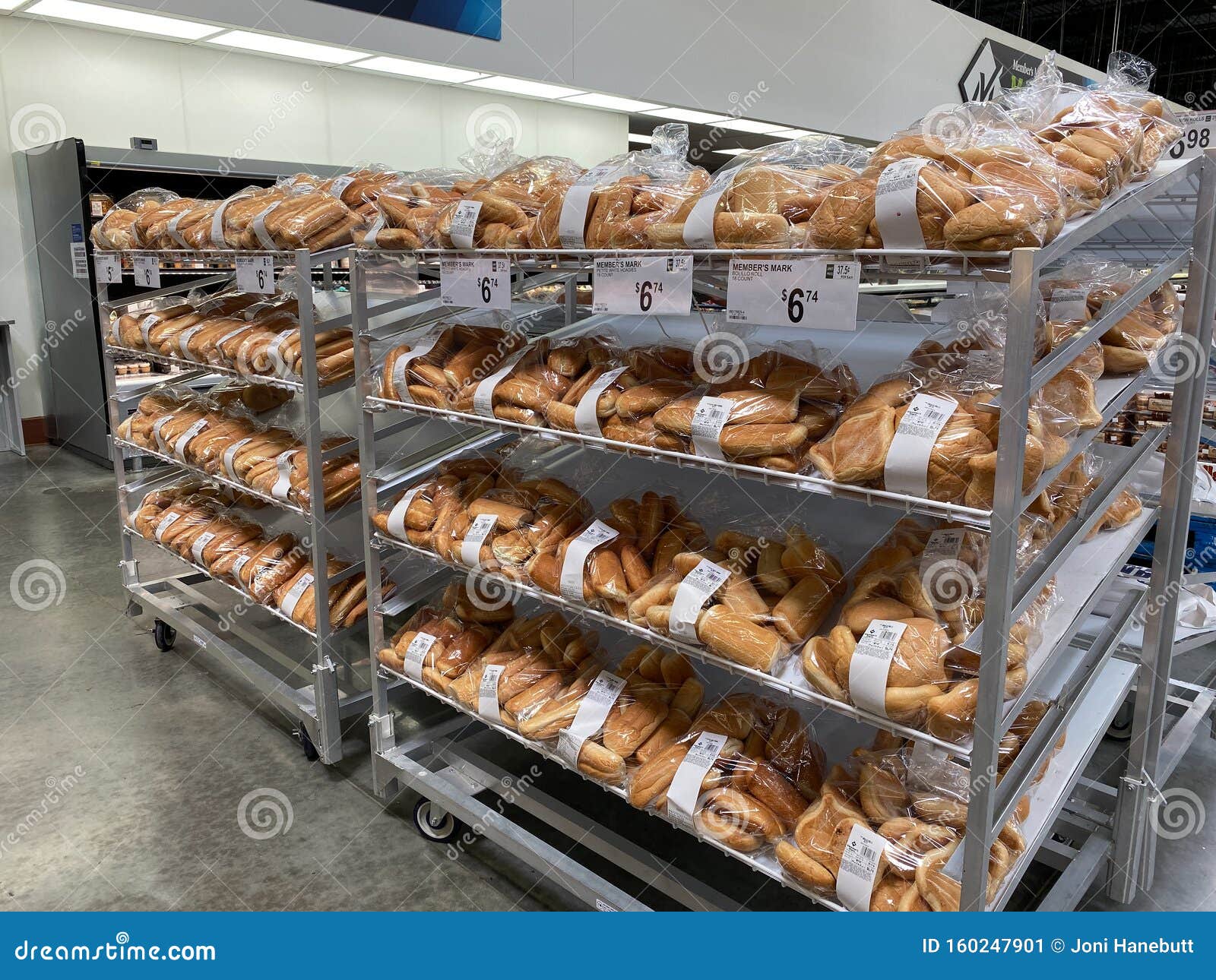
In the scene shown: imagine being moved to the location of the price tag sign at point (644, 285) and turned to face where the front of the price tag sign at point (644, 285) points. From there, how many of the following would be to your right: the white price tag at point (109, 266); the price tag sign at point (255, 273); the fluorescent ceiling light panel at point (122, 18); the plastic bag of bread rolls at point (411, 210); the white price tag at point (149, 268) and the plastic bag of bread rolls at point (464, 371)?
6

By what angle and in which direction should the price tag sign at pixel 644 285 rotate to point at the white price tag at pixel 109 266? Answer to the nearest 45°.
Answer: approximately 90° to its right

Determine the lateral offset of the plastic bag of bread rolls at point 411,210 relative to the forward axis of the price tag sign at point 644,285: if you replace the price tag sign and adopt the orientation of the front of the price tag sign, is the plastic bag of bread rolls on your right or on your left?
on your right

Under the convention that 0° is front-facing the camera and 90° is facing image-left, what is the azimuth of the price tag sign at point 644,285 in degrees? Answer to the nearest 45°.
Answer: approximately 45°

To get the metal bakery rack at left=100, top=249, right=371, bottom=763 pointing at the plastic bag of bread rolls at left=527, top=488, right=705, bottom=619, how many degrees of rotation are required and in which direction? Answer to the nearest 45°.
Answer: approximately 45° to its left

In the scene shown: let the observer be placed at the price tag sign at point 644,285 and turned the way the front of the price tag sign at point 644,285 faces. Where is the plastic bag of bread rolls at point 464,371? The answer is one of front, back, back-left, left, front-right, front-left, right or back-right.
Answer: right

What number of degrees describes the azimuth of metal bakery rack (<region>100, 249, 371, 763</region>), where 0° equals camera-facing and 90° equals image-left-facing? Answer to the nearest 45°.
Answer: approximately 45°

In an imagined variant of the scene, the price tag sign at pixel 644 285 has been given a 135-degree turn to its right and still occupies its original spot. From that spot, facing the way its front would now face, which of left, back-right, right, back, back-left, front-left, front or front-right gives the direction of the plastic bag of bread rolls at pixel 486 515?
front-left

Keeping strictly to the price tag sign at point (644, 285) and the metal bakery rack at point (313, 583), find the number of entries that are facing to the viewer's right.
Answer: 0

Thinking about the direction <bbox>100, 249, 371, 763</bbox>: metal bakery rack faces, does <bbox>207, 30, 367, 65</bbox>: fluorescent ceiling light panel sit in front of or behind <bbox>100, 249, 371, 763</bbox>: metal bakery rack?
behind

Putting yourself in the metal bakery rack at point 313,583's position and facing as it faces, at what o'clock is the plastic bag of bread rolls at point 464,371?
The plastic bag of bread rolls is roughly at 10 o'clock from the metal bakery rack.
